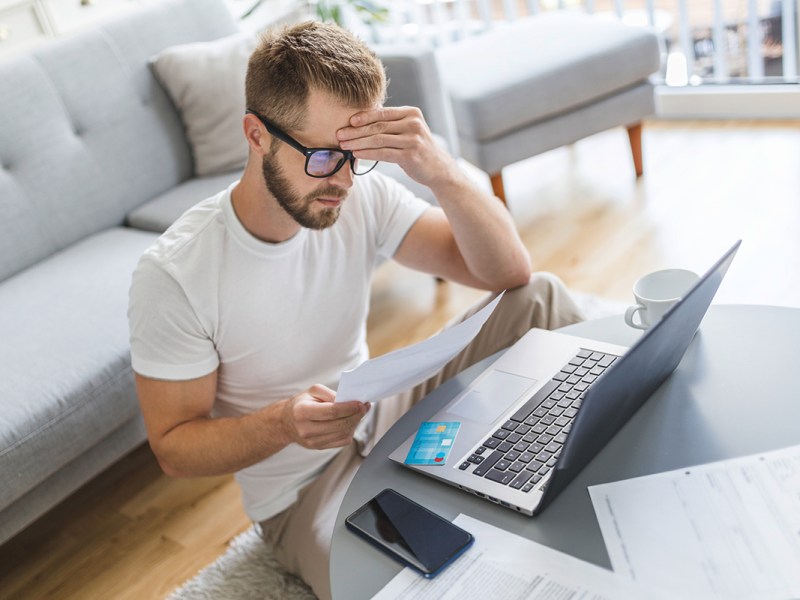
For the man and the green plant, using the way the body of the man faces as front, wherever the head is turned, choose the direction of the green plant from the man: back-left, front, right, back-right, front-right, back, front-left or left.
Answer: back-left

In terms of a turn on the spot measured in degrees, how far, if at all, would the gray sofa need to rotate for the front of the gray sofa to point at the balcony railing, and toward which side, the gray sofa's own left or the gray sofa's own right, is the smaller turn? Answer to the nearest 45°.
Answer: approximately 45° to the gray sofa's own left

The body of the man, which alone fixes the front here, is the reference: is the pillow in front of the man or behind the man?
behind

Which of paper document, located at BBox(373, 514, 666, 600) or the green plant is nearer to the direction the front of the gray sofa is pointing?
the paper document

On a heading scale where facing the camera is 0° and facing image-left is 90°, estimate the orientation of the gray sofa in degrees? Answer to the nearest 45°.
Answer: approximately 315°

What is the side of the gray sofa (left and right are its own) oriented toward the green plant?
left

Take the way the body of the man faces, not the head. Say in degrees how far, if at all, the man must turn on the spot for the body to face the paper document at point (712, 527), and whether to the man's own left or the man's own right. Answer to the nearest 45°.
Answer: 0° — they already face it

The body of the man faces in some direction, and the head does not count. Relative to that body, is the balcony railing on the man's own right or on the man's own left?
on the man's own left
